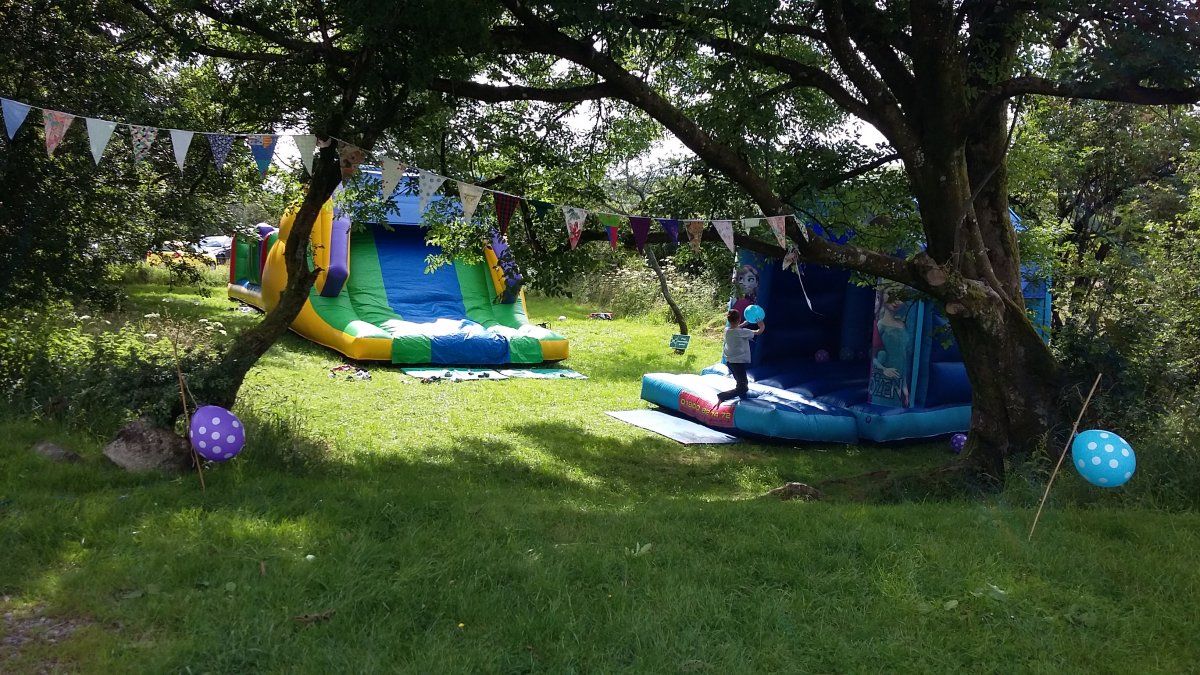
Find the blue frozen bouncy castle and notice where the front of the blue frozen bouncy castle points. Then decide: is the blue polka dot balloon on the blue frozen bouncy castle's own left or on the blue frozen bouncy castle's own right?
on the blue frozen bouncy castle's own left

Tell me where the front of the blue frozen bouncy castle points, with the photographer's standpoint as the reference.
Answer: facing the viewer and to the left of the viewer

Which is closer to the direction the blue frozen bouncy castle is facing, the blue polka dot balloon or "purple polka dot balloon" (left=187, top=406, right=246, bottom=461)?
the purple polka dot balloon

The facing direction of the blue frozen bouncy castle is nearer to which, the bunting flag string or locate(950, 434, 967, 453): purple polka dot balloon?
the bunting flag string

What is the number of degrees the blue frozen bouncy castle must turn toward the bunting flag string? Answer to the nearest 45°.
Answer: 0° — it already faces it

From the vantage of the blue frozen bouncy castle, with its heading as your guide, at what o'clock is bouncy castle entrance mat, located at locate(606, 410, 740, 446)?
The bouncy castle entrance mat is roughly at 1 o'clock from the blue frozen bouncy castle.

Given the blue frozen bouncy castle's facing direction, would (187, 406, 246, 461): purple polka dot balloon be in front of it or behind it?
in front

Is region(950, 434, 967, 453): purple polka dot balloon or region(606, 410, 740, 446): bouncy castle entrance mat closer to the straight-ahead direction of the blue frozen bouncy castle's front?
the bouncy castle entrance mat
